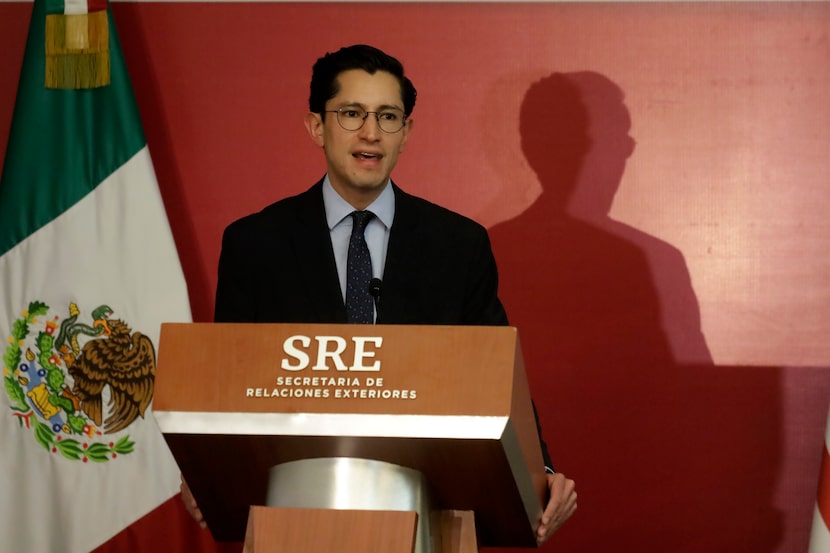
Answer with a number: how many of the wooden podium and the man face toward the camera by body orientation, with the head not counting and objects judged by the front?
2

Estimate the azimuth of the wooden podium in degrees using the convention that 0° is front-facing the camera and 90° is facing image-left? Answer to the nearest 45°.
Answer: approximately 0°

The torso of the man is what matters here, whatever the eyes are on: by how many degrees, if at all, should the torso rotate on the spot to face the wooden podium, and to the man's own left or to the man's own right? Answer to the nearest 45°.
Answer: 0° — they already face it

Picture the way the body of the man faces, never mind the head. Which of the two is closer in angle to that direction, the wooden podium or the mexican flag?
the wooden podium

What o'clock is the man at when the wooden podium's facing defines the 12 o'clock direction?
The man is roughly at 6 o'clock from the wooden podium.
